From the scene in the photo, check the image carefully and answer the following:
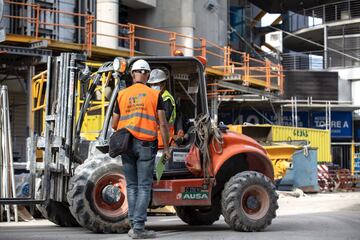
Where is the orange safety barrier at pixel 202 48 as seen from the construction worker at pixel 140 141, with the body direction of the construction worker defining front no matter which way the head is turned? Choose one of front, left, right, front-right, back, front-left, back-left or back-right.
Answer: front

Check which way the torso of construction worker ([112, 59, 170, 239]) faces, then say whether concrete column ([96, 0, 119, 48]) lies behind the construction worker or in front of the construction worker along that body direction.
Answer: in front

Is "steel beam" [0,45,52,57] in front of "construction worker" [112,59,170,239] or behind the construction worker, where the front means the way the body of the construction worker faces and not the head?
in front

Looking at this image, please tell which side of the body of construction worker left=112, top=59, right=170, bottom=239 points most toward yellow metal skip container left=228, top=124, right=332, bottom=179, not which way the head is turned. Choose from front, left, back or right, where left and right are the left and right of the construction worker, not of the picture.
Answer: front

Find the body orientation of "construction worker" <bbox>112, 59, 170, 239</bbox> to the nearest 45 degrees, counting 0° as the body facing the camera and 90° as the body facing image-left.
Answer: approximately 180°

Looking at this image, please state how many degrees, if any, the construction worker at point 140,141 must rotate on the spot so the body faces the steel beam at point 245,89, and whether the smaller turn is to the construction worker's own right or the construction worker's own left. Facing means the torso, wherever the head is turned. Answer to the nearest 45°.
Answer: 0° — they already face it

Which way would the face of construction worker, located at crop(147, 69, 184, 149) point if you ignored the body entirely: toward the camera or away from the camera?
toward the camera
